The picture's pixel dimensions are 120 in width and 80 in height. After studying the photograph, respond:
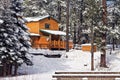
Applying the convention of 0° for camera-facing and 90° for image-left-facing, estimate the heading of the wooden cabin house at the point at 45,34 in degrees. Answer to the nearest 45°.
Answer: approximately 315°

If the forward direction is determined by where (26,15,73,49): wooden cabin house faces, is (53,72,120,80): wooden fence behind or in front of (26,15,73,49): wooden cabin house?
in front

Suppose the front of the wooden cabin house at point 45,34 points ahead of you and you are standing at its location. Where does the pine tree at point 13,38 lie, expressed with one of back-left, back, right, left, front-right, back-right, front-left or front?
front-right

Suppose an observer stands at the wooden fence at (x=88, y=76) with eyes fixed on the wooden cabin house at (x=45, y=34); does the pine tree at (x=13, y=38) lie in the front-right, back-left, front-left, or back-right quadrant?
front-left
